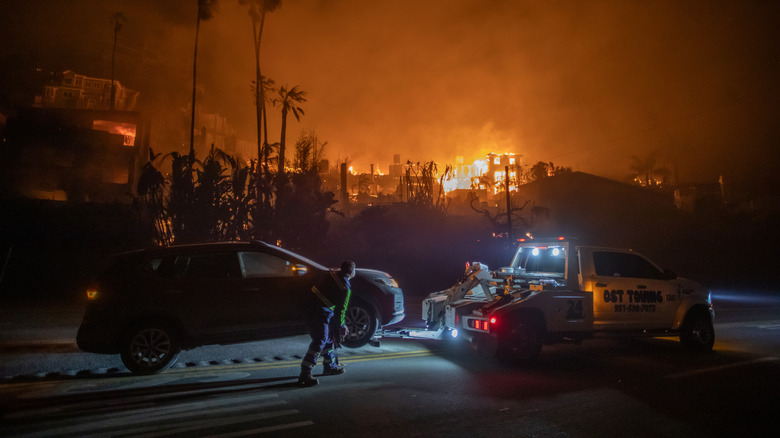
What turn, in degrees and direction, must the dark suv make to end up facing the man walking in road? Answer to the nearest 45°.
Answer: approximately 45° to its right

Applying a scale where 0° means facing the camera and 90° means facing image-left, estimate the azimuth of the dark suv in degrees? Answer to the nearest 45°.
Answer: approximately 270°

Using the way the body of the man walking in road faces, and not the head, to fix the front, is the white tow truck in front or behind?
in front

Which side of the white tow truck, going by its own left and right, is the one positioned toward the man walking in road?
back

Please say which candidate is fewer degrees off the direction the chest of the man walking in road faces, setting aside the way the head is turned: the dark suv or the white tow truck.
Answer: the white tow truck

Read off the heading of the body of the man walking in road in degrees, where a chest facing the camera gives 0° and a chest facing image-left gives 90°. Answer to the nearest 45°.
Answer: approximately 270°

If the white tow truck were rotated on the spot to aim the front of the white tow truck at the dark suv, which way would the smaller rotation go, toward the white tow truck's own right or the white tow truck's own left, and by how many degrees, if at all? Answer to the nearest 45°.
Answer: approximately 180°

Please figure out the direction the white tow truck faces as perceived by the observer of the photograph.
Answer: facing away from the viewer and to the right of the viewer

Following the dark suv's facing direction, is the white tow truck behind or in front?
in front
